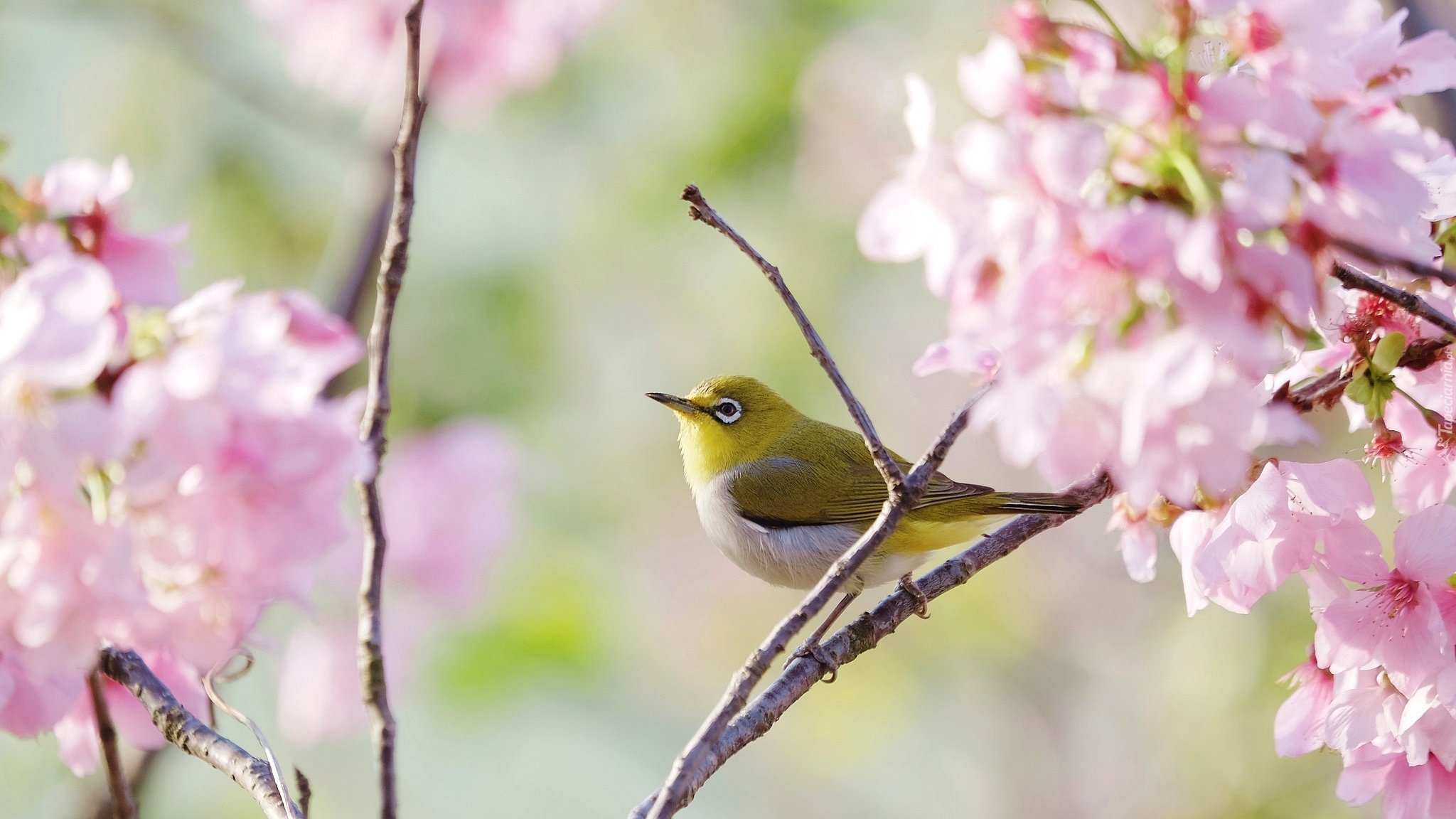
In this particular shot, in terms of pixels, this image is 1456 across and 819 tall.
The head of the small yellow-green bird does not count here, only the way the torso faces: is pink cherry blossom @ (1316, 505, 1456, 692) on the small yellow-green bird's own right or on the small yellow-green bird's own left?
on the small yellow-green bird's own left

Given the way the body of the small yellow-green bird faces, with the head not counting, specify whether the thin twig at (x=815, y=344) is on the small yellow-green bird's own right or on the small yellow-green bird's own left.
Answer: on the small yellow-green bird's own left

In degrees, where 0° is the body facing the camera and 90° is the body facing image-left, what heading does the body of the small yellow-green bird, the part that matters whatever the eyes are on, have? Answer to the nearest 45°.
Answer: approximately 90°

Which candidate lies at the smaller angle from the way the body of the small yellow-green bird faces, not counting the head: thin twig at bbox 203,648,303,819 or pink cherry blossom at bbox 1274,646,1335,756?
the thin twig

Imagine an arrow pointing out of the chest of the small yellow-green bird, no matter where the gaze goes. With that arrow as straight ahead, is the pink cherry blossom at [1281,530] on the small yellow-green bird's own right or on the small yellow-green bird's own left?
on the small yellow-green bird's own left

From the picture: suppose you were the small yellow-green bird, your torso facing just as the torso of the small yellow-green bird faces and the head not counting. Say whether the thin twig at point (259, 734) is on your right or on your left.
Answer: on your left

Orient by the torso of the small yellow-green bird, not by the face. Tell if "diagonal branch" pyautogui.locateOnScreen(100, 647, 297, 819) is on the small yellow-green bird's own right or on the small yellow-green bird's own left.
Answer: on the small yellow-green bird's own left

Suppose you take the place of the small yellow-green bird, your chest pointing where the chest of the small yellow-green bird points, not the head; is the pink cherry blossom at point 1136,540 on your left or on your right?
on your left
